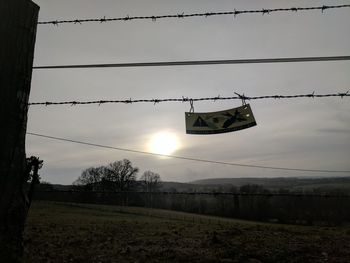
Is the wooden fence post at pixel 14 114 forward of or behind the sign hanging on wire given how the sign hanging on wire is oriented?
forward

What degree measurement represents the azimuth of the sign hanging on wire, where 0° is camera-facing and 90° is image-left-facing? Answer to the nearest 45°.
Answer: approximately 0°
